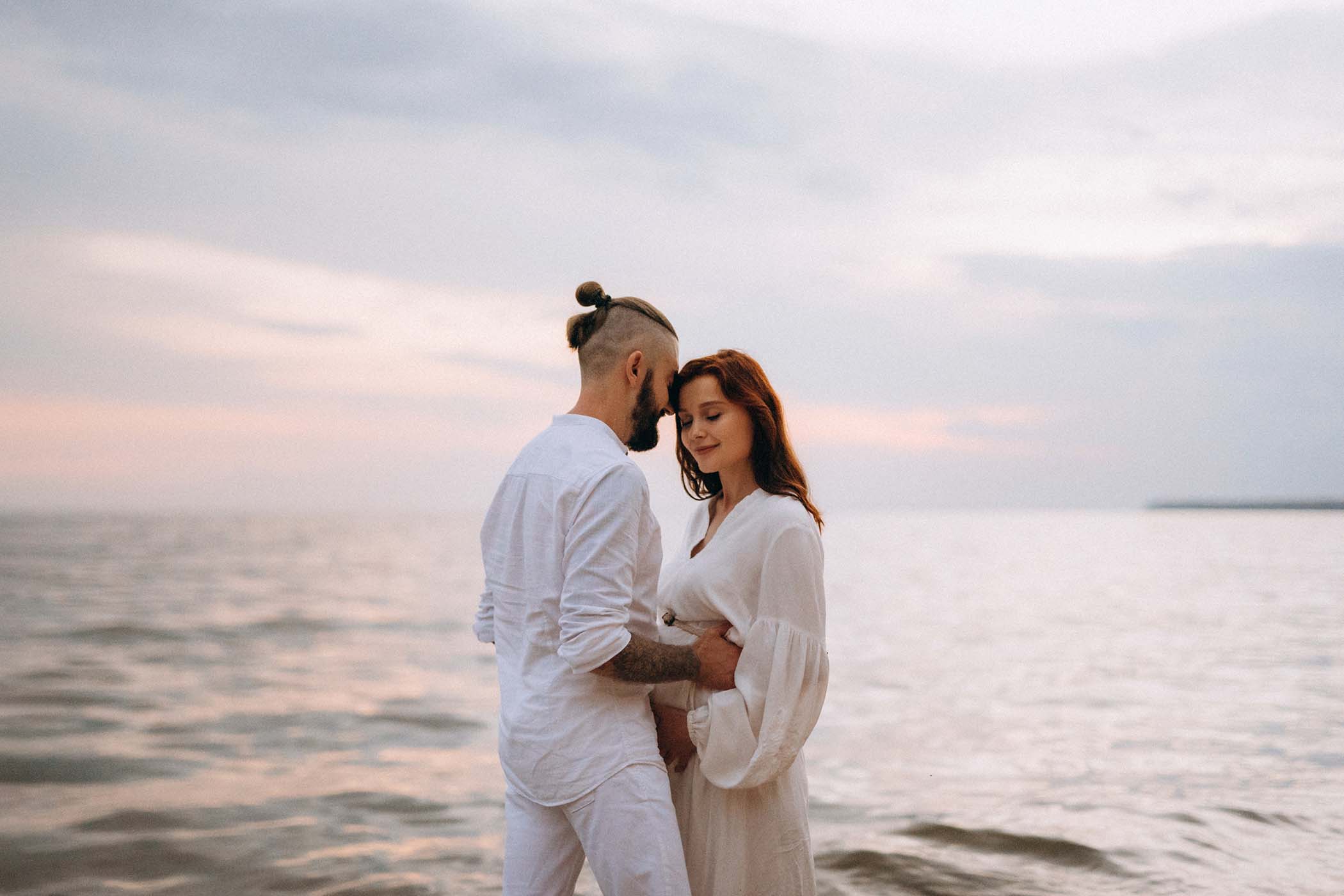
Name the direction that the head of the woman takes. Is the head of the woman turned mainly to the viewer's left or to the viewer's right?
to the viewer's left

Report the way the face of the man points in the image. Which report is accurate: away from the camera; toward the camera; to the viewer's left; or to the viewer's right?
to the viewer's right

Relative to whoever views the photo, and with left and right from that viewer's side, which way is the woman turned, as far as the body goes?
facing the viewer and to the left of the viewer

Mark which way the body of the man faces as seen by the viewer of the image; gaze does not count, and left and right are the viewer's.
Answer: facing away from the viewer and to the right of the viewer

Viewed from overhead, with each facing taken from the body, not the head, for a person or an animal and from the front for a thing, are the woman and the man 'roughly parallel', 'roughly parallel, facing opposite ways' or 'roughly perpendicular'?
roughly parallel, facing opposite ways
